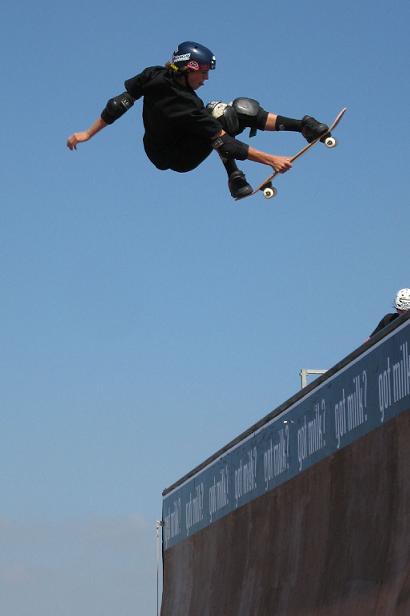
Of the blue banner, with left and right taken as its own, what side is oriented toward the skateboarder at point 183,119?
front

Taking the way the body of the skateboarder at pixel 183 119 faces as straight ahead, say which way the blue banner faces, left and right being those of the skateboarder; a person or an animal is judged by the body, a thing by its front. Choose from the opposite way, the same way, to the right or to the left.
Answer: the opposite way

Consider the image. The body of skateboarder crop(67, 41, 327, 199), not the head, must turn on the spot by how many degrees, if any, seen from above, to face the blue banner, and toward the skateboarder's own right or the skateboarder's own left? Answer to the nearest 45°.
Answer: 0° — they already face it

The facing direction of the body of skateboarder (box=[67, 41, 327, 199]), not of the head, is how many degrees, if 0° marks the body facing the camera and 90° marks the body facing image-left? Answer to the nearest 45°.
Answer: approximately 225°

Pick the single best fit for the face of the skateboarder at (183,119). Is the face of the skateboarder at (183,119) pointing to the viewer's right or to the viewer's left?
to the viewer's right

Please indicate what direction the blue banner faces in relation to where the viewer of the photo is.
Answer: facing the viewer and to the left of the viewer
